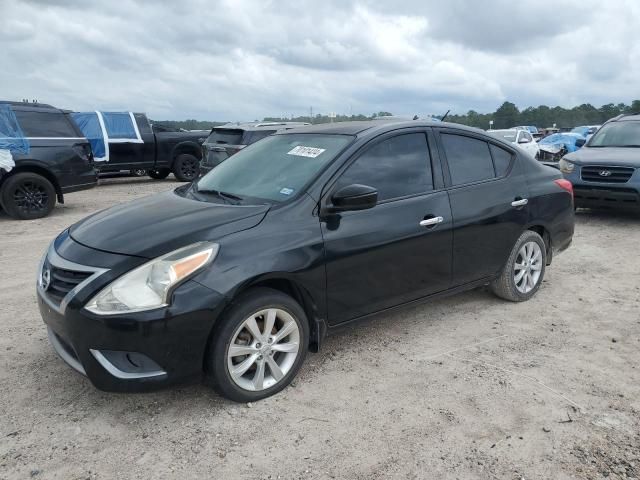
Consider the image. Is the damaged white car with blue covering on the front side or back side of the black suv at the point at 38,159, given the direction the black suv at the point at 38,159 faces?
on the back side

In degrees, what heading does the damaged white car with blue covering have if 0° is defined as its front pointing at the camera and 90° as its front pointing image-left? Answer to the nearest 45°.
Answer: approximately 45°

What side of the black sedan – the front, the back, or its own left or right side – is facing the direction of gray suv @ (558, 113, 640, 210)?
back

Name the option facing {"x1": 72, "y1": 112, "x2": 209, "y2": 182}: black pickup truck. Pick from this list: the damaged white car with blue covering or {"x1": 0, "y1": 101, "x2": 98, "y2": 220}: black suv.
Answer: the damaged white car with blue covering

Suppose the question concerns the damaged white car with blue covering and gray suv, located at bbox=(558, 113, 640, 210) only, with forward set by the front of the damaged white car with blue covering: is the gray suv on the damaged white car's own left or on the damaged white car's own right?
on the damaged white car's own left

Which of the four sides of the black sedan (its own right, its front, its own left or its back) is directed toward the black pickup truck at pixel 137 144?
right

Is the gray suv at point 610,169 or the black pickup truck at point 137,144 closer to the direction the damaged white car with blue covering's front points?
the black pickup truck

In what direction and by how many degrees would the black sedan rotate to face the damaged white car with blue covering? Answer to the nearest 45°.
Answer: approximately 180°

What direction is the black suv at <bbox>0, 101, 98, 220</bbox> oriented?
to the viewer's left

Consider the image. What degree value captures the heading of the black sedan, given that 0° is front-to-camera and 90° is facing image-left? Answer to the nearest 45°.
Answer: approximately 45°

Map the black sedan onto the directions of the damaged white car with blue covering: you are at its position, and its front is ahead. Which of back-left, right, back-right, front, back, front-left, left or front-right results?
front-left

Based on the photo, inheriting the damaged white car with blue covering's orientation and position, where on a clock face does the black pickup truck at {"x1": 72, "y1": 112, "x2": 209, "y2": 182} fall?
The black pickup truck is roughly at 12 o'clock from the damaged white car with blue covering.
